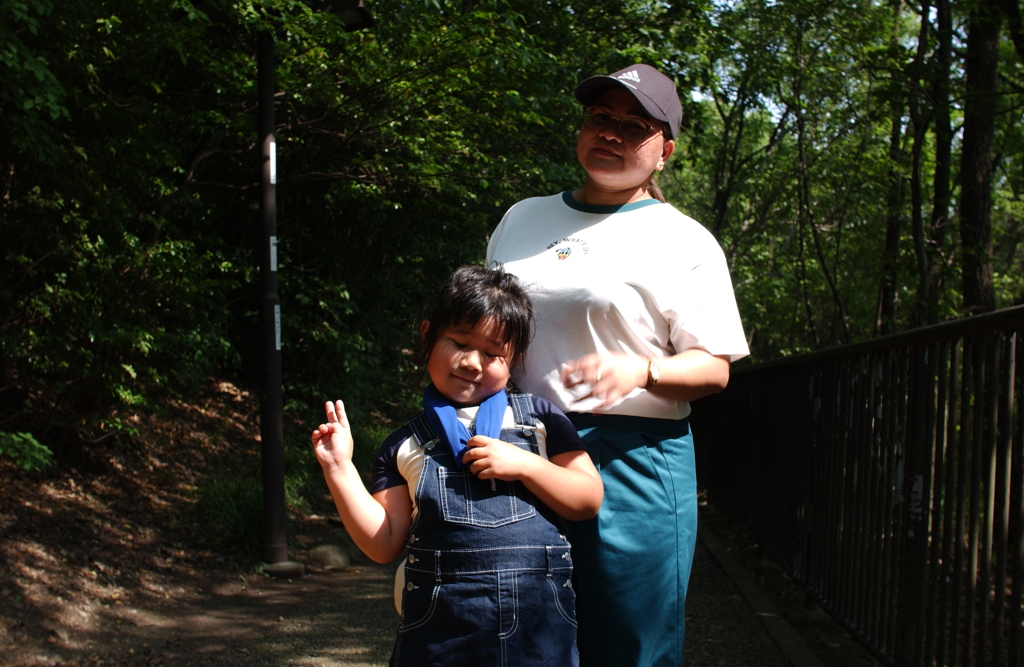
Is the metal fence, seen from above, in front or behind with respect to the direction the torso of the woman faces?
behind

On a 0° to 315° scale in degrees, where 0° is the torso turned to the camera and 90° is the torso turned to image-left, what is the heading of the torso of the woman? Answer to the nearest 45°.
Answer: approximately 45°

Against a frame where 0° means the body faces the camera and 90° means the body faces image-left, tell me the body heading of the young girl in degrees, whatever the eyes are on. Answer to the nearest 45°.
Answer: approximately 0°

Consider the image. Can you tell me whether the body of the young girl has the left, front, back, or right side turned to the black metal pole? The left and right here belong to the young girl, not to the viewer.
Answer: back

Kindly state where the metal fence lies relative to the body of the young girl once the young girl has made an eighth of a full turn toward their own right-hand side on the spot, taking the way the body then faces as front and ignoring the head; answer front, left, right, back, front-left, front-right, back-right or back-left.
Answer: back

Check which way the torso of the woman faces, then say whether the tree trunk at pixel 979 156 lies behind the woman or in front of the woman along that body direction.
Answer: behind

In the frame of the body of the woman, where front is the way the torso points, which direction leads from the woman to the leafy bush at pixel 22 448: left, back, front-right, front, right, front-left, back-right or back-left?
right

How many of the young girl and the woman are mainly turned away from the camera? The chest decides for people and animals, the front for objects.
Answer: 0

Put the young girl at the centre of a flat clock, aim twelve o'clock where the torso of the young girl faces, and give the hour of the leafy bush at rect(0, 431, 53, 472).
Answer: The leafy bush is roughly at 5 o'clock from the young girl.
